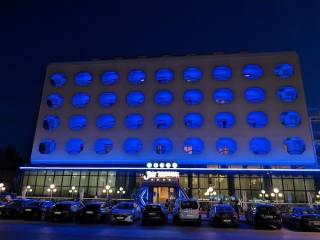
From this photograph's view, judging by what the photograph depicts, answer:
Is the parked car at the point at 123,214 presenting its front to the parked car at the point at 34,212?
no

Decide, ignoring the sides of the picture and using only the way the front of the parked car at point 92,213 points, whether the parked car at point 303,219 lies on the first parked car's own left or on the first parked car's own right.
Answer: on the first parked car's own left

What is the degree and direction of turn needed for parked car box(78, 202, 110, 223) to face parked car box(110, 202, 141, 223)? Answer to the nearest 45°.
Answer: approximately 90° to its left

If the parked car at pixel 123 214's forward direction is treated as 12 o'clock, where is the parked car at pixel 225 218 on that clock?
the parked car at pixel 225 218 is roughly at 8 o'clock from the parked car at pixel 123 214.

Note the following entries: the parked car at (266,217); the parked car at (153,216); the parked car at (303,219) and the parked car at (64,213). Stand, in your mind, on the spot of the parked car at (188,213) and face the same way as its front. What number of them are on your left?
2

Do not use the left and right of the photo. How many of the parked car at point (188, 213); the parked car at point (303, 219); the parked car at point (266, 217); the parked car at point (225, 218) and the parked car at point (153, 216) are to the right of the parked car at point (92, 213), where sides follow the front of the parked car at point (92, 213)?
0

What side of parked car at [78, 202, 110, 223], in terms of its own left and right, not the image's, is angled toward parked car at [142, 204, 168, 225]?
right

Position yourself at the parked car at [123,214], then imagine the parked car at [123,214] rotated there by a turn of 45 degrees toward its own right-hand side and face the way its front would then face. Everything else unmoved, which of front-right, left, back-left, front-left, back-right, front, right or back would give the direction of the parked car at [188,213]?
back

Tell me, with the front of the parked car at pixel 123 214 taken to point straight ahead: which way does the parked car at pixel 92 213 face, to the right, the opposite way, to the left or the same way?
the same way

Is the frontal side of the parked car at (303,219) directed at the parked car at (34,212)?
no

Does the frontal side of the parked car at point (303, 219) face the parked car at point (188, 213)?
no
